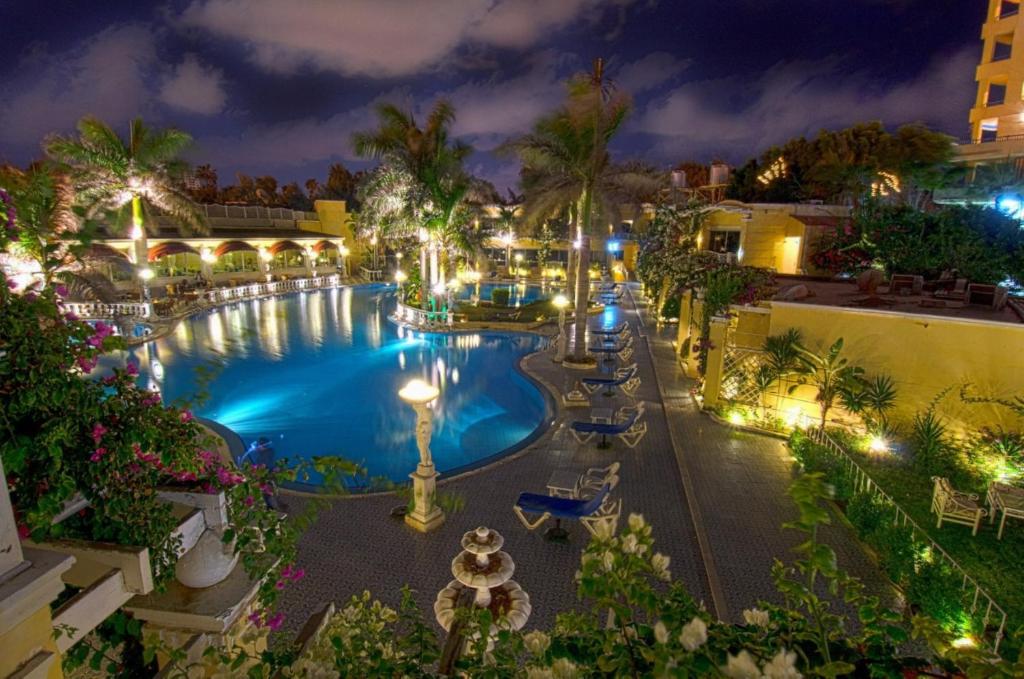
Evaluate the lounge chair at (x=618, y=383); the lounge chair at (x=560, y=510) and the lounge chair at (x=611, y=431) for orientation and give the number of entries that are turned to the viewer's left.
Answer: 3

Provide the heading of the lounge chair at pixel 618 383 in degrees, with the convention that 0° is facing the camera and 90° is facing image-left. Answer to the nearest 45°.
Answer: approximately 90°

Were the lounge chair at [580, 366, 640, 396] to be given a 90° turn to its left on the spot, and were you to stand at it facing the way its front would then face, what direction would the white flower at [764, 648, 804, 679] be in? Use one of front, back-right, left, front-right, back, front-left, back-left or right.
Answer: front

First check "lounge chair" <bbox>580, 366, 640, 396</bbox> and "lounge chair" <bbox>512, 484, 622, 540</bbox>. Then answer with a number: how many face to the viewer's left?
2

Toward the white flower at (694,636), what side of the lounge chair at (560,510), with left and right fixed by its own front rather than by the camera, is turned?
left

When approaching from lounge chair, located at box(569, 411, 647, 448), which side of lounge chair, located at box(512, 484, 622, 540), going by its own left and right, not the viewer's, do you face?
right

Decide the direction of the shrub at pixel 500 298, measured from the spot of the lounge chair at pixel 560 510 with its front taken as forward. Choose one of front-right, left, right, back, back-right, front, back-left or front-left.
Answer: right

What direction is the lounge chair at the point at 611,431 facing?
to the viewer's left

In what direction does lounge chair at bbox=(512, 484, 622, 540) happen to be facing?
to the viewer's left

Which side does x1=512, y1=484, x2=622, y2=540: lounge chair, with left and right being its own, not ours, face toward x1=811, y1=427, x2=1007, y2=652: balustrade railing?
back

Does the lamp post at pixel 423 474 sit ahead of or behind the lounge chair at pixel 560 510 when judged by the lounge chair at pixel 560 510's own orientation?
ahead

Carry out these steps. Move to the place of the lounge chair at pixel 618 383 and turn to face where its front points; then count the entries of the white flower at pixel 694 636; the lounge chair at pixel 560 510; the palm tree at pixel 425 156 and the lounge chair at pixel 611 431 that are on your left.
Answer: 3

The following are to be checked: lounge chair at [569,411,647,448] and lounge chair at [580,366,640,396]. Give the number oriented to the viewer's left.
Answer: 2
